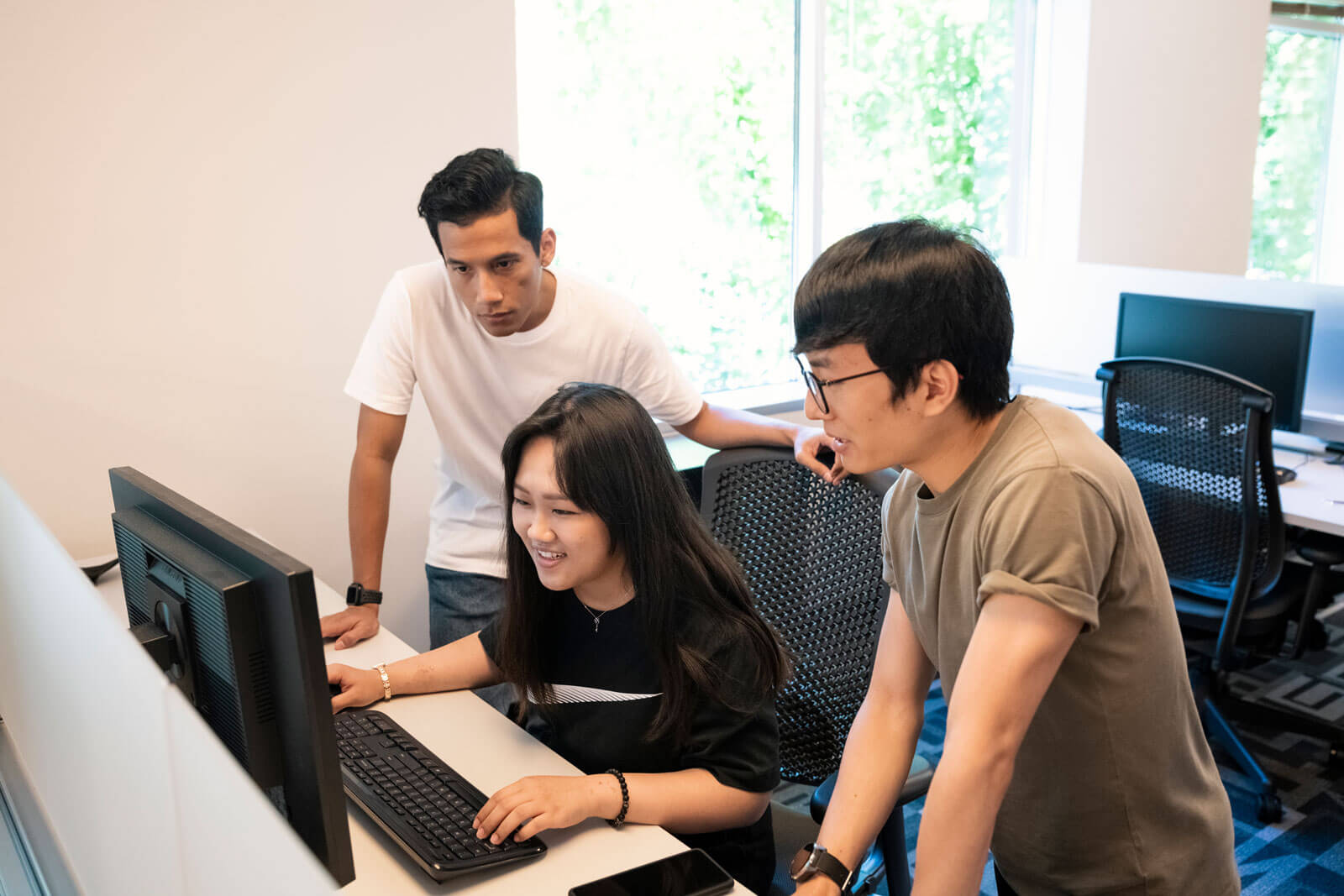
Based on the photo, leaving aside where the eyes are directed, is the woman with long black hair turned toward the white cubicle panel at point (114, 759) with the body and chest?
yes

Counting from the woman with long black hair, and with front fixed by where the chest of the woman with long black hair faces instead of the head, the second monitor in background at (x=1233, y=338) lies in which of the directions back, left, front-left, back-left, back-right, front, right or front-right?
back

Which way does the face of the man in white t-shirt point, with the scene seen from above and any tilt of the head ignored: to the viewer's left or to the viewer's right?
to the viewer's left

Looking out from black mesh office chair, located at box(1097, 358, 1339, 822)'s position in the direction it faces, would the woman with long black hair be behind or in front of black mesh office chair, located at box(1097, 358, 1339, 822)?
behind

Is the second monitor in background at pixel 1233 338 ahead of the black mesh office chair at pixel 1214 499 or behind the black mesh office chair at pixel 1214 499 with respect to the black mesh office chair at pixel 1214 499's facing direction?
ahead

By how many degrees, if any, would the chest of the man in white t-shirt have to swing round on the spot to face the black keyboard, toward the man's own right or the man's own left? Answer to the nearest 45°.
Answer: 0° — they already face it

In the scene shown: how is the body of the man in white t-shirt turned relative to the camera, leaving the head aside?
toward the camera

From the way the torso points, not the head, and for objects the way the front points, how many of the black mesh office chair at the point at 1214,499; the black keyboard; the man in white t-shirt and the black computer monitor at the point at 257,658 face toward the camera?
1

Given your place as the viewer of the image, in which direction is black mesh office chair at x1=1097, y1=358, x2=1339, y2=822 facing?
facing away from the viewer and to the right of the viewer

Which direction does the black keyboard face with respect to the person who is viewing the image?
facing away from the viewer and to the right of the viewer

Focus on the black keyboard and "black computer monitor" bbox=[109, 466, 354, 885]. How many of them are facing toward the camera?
0

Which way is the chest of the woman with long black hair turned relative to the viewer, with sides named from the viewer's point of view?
facing the viewer and to the left of the viewer

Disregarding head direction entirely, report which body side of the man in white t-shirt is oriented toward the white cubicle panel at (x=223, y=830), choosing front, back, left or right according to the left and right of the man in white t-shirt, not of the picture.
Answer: front

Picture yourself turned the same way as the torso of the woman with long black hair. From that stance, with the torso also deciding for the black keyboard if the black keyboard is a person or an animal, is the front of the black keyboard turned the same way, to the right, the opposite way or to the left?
the opposite way
